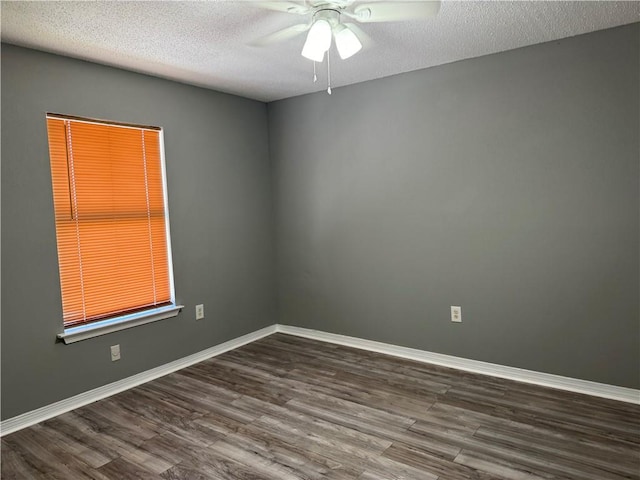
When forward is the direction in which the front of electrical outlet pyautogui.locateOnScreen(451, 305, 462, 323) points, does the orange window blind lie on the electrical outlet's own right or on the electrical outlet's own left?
on the electrical outlet's own right

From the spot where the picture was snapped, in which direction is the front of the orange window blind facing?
facing the viewer and to the right of the viewer

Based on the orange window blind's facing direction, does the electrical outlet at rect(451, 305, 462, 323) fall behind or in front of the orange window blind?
in front

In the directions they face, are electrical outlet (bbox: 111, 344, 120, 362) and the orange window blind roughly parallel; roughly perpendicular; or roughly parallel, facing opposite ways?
roughly parallel

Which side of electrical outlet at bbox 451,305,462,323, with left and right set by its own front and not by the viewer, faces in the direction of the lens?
front

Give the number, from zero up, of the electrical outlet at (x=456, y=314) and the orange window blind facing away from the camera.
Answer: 0

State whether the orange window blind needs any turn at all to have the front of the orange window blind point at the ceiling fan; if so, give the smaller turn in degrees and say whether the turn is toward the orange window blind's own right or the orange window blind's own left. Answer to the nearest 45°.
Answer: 0° — it already faces it

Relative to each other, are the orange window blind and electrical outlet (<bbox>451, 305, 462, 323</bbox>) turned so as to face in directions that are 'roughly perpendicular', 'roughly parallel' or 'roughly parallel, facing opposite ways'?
roughly perpendicular

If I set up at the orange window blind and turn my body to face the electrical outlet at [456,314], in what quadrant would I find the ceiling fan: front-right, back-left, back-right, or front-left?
front-right

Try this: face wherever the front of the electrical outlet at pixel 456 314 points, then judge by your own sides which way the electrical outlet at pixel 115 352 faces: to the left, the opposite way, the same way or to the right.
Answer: to the left

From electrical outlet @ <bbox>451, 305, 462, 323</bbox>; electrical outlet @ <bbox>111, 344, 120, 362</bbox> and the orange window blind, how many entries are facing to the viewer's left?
0
